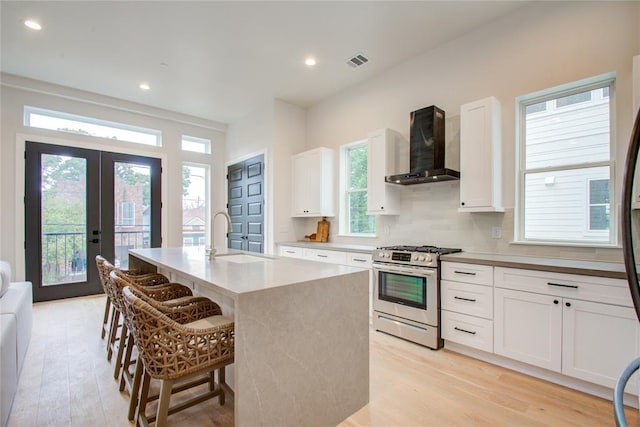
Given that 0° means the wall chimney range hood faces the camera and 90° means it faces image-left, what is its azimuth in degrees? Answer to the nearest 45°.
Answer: approximately 45°

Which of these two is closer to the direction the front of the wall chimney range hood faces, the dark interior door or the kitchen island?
the kitchen island

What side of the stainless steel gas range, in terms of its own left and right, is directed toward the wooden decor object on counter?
right

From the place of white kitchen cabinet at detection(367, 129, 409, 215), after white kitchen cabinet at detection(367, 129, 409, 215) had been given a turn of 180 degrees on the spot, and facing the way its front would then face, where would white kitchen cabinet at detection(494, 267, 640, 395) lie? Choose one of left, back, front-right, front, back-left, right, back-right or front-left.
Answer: right

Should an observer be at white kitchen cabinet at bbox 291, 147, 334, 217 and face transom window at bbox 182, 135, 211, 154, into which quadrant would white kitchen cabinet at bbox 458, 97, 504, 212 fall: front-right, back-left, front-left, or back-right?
back-left

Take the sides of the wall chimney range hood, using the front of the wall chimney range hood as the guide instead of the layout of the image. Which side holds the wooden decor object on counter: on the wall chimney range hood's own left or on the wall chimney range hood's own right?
on the wall chimney range hood's own right

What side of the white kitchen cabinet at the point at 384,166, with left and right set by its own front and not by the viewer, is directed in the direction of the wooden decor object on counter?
right
